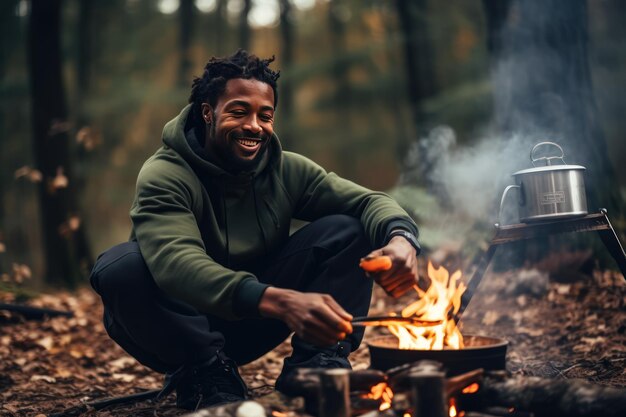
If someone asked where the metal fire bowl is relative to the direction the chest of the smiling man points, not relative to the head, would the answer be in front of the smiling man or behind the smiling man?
in front

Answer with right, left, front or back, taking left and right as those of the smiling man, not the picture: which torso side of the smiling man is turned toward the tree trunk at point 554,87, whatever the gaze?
left

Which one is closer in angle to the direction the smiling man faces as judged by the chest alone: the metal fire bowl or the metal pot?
the metal fire bowl

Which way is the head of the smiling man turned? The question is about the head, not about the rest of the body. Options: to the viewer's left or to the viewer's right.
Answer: to the viewer's right

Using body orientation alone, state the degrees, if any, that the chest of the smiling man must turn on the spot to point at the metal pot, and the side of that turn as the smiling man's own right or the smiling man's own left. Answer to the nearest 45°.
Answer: approximately 45° to the smiling man's own left

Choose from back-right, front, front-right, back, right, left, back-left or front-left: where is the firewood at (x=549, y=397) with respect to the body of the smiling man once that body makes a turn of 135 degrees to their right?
back-left

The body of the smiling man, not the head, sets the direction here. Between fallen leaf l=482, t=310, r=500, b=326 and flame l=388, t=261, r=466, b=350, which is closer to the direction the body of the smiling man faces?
the flame

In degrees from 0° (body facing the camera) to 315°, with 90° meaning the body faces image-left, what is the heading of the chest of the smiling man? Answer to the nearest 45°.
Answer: approximately 315°

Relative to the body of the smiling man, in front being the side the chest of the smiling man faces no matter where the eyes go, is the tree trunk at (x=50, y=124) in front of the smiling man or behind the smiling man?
behind

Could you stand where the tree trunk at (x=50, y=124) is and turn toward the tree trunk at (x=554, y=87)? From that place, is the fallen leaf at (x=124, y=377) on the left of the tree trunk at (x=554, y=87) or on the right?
right

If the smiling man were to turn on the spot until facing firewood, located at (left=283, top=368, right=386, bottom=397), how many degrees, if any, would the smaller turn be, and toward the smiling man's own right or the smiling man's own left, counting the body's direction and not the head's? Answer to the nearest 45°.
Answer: approximately 45° to the smiling man's own right

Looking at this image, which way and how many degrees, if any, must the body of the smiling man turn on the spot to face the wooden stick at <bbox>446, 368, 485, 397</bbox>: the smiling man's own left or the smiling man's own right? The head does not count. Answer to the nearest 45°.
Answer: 0° — they already face it
